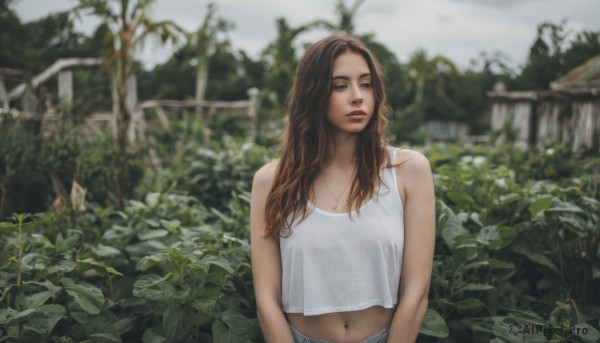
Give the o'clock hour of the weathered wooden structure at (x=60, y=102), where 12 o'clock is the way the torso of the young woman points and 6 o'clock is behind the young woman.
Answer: The weathered wooden structure is roughly at 5 o'clock from the young woman.

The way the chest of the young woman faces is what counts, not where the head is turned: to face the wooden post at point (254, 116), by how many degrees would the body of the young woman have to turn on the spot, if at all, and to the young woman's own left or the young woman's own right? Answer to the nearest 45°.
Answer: approximately 180°

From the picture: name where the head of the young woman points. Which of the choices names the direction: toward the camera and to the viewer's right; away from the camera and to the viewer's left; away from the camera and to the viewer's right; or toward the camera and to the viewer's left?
toward the camera and to the viewer's right

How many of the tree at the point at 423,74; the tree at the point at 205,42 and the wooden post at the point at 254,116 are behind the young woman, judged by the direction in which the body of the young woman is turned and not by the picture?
3

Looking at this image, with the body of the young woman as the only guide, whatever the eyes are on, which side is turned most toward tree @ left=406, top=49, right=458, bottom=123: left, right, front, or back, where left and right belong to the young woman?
back

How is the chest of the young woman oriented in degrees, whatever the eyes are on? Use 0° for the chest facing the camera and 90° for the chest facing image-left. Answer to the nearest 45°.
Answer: approximately 0°

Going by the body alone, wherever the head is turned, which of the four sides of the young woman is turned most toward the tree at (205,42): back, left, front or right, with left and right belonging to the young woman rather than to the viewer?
back
